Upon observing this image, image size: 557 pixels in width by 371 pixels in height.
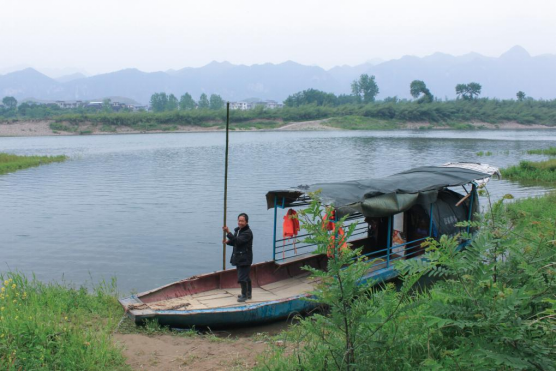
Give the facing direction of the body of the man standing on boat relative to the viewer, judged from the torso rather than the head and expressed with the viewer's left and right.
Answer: facing the viewer and to the left of the viewer
